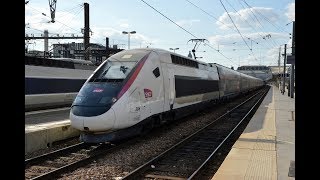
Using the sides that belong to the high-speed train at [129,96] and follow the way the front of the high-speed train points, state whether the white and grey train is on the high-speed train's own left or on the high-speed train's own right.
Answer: on the high-speed train's own right

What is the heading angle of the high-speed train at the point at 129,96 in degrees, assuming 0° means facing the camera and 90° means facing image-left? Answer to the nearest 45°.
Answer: approximately 45°

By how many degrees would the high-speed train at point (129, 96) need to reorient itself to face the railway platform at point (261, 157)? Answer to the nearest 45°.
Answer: approximately 90° to its left

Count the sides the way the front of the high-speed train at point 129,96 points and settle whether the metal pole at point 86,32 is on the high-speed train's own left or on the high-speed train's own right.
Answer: on the high-speed train's own right
